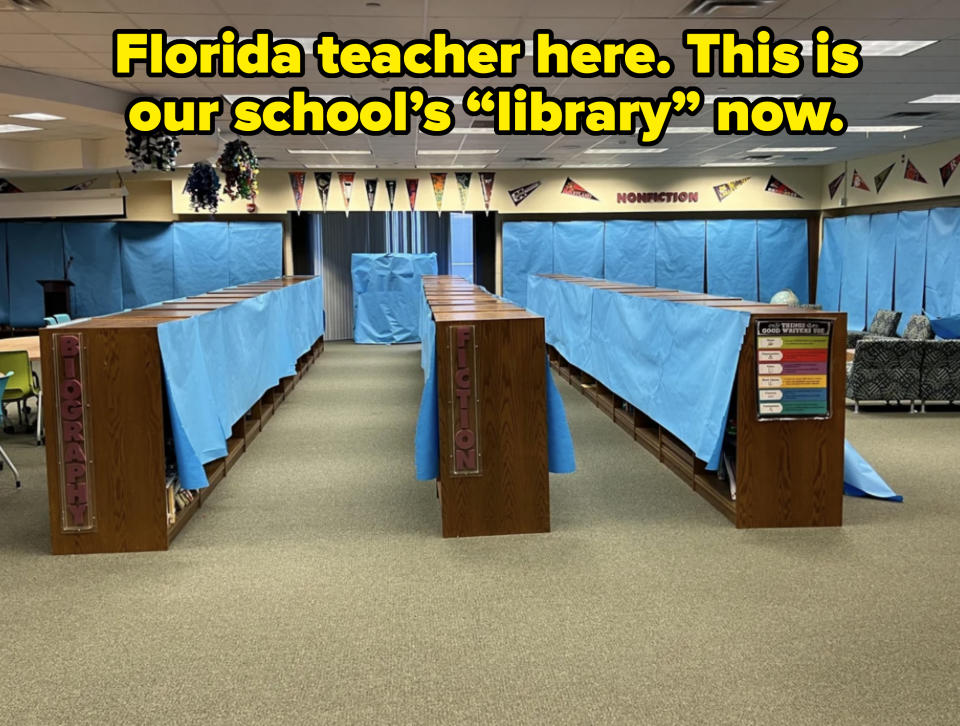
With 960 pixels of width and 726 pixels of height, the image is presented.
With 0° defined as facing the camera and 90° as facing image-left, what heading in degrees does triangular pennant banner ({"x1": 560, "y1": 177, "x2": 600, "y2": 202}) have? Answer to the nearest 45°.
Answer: approximately 0°

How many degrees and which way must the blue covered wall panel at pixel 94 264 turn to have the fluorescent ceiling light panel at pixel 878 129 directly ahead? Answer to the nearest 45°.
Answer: approximately 45° to its left

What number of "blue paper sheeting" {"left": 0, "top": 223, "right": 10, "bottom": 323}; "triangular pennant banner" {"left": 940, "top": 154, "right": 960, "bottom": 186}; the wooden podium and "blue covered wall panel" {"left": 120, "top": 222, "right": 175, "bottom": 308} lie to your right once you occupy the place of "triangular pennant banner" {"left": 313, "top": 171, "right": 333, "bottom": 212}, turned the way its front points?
3

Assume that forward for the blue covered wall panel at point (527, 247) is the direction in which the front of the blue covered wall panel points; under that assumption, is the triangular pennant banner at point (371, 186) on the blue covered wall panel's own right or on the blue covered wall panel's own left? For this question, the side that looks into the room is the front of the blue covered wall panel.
on the blue covered wall panel's own right

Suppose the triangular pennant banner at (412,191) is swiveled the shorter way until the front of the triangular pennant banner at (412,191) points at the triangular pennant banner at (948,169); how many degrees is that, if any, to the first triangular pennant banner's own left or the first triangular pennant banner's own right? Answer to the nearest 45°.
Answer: approximately 45° to the first triangular pennant banner's own left
